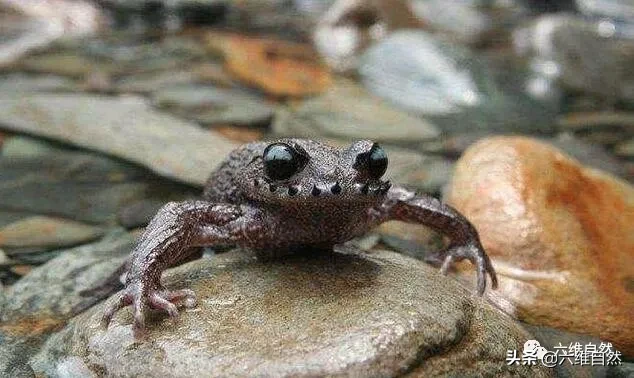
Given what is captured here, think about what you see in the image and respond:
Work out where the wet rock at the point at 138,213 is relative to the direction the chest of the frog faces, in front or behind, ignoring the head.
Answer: behind

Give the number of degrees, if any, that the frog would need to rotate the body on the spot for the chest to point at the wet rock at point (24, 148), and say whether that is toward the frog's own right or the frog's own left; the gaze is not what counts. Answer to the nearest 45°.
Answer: approximately 180°

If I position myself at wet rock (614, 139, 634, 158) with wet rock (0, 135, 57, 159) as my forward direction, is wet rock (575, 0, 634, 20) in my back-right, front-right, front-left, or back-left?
back-right

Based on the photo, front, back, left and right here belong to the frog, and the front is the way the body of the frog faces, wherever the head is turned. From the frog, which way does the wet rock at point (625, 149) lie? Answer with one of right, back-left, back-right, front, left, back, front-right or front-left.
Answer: left

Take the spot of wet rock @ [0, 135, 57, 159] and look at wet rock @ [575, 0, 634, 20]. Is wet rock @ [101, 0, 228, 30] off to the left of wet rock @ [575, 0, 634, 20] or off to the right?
left

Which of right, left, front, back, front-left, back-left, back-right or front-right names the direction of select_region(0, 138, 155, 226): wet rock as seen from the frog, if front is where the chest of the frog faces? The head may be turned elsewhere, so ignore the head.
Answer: back

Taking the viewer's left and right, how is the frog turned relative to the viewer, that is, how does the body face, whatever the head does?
facing the viewer and to the right of the viewer

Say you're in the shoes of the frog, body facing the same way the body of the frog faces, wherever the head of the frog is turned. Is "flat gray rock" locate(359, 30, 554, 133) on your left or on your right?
on your left

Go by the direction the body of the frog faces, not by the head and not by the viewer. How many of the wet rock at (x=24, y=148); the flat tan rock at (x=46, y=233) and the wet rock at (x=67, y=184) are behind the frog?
3

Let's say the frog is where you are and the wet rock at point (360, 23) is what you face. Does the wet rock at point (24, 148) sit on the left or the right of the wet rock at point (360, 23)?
left
